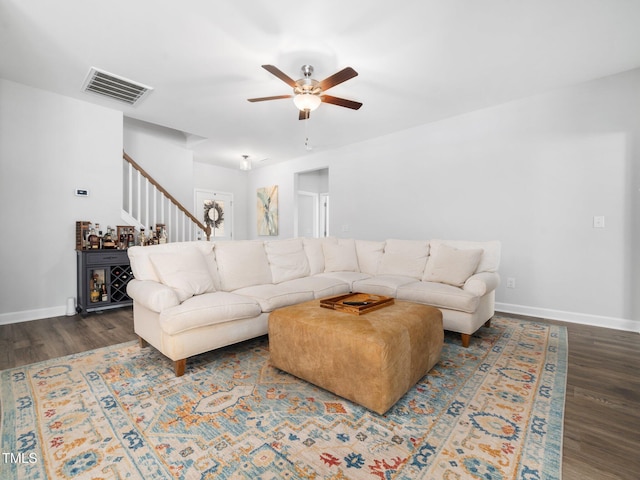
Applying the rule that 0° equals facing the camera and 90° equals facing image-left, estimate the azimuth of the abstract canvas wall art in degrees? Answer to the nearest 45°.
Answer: approximately 45°

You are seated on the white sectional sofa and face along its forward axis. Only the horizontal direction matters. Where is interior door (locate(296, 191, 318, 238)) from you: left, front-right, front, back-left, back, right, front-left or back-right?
back

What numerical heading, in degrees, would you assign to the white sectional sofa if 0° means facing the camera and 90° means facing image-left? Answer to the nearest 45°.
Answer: approximately 0°

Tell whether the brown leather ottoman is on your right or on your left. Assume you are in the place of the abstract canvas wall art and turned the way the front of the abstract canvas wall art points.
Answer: on your left

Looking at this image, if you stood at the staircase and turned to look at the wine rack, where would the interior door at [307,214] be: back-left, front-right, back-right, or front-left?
back-left

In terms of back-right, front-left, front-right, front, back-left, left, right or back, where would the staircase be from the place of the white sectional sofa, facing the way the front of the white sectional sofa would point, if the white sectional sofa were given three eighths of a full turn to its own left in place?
left

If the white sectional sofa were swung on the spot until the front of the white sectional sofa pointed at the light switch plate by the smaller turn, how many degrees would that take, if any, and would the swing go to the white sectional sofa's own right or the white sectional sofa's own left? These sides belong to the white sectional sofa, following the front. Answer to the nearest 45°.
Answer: approximately 90° to the white sectional sofa's own left
